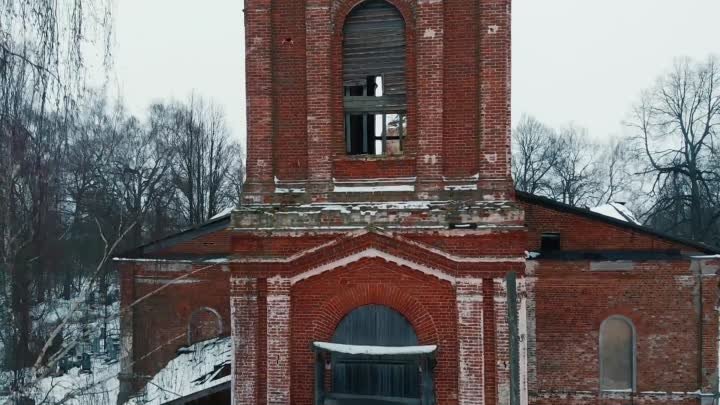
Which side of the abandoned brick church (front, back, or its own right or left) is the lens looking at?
front
